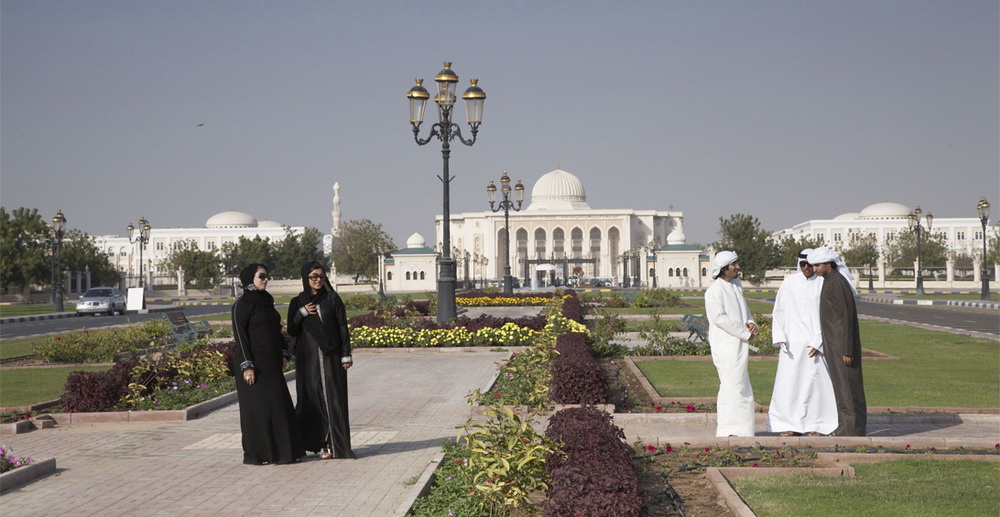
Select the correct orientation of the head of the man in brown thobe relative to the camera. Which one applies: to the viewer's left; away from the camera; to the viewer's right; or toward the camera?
to the viewer's left

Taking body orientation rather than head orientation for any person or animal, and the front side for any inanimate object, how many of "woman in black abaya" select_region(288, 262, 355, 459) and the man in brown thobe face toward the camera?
1

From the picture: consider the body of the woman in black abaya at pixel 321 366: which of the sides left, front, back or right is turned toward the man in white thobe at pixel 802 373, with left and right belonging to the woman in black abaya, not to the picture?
left

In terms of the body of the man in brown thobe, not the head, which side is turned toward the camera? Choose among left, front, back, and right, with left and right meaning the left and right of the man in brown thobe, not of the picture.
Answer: left

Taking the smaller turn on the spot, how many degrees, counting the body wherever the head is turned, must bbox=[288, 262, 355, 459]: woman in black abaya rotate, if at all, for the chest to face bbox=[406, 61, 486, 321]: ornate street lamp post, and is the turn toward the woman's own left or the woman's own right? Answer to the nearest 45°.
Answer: approximately 180°
